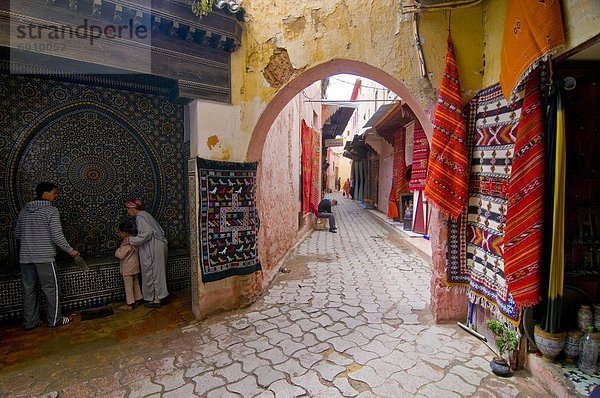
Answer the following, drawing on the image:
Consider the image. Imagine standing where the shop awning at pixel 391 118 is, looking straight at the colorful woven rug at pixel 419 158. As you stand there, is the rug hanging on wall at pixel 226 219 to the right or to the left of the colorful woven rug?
right

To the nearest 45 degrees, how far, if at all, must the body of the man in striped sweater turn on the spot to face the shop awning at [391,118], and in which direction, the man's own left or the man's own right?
approximately 45° to the man's own right

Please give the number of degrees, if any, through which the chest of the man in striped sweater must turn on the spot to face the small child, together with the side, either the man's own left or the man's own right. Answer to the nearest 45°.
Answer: approximately 45° to the man's own right

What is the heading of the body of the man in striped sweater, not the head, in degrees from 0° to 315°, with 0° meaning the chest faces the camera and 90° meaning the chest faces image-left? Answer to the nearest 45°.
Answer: approximately 225°

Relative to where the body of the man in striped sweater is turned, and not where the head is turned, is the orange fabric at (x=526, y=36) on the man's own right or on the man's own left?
on the man's own right

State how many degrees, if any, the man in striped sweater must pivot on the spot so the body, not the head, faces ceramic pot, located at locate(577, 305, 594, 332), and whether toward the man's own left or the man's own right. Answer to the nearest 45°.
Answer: approximately 90° to the man's own right

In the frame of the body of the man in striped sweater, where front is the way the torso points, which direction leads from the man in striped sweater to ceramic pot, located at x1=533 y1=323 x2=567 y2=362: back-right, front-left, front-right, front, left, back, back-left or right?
right
